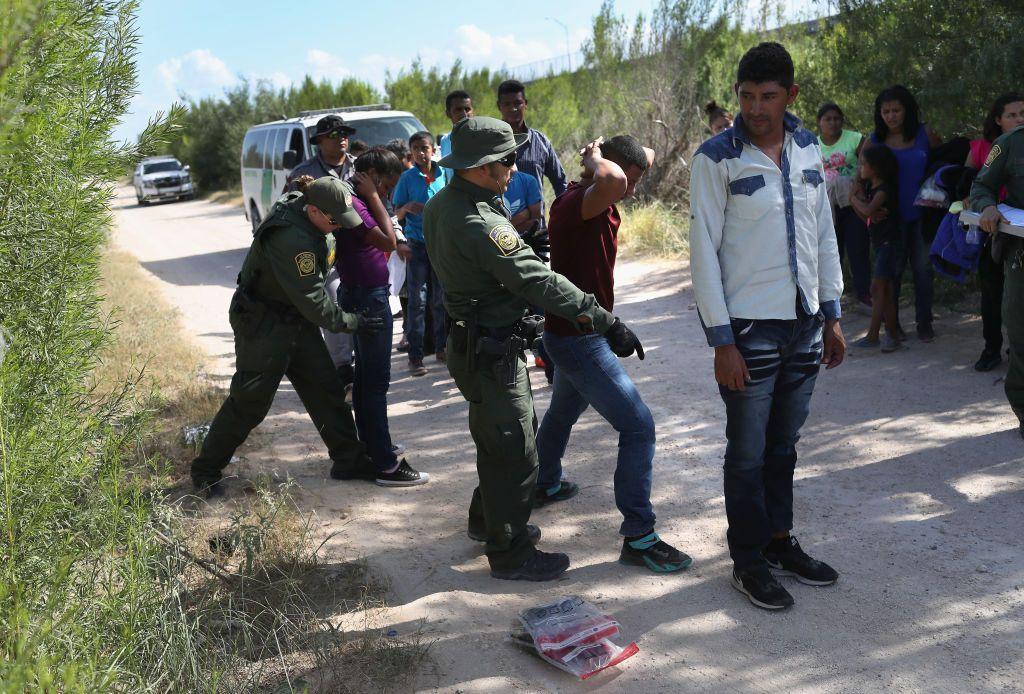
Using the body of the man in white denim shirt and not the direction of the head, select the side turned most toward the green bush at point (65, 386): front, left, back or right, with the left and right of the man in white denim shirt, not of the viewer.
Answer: right

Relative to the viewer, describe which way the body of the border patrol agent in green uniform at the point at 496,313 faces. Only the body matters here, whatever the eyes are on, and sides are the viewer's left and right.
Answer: facing to the right of the viewer

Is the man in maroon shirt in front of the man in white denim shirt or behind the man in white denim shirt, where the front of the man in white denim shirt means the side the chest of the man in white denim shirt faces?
behind

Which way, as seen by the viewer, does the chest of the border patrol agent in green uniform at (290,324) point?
to the viewer's right

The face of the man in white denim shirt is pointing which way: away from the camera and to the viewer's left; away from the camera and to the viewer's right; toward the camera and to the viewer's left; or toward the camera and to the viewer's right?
toward the camera and to the viewer's left

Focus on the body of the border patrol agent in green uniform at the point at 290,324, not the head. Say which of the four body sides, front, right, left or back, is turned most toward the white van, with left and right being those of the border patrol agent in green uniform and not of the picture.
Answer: left

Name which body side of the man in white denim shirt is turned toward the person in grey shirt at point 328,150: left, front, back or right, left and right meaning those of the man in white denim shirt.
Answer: back

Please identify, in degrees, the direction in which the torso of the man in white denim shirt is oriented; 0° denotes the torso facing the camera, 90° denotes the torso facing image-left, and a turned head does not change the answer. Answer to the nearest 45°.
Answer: approximately 315°

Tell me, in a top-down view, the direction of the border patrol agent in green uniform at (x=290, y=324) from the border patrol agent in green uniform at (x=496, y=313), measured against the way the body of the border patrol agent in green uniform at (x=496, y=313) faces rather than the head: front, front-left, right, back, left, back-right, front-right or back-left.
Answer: back-left

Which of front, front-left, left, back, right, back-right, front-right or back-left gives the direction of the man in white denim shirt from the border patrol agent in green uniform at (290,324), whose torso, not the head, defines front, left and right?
front-right

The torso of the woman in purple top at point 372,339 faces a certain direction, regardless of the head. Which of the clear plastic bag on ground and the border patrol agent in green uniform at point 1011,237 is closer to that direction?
the border patrol agent in green uniform
